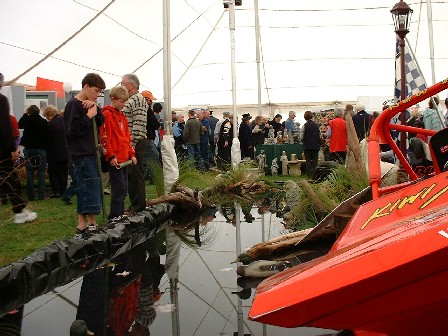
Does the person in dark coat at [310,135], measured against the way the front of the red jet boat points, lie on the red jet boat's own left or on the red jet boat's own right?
on the red jet boat's own right

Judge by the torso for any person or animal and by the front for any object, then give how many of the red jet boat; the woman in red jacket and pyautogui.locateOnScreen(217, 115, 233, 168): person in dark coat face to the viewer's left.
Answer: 1

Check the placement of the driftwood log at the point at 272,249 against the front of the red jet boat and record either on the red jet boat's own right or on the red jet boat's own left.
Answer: on the red jet boat's own right

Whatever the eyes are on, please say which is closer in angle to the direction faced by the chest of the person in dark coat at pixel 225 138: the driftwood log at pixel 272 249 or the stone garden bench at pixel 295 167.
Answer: the stone garden bench

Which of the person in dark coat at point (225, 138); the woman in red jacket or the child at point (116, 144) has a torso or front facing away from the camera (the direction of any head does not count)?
the woman in red jacket

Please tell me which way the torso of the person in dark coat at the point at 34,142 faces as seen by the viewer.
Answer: away from the camera

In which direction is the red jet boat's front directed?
to the viewer's left

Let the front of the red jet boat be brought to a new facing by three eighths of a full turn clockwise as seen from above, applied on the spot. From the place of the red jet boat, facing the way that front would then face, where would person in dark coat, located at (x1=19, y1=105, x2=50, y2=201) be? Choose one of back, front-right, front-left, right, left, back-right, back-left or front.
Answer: left

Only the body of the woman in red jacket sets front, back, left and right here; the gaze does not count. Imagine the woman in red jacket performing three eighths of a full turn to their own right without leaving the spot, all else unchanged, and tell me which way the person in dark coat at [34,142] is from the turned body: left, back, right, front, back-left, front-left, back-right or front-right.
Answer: right

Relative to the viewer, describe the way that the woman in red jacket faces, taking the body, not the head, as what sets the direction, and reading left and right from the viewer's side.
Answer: facing away from the viewer
